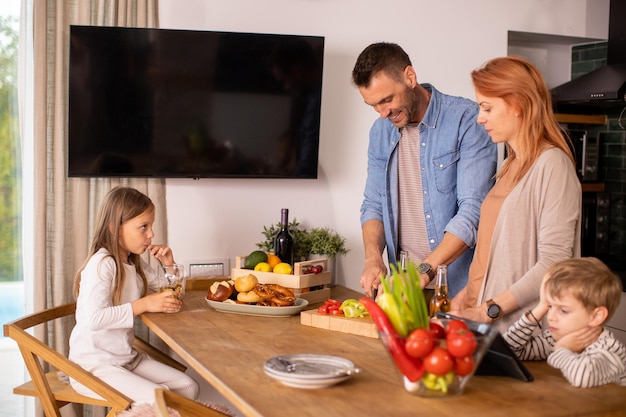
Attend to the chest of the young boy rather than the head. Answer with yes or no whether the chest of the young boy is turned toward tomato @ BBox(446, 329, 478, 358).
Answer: yes

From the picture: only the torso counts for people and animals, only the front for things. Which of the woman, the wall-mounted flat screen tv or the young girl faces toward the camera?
the wall-mounted flat screen tv

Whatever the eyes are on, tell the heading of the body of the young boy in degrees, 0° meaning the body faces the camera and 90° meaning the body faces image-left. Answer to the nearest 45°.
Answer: approximately 45°

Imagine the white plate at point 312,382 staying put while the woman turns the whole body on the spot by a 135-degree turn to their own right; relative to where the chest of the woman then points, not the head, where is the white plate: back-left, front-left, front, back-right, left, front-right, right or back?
back

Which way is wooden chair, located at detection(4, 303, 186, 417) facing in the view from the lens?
facing the viewer and to the right of the viewer

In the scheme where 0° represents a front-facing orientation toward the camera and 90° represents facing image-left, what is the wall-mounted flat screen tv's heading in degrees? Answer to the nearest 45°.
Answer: approximately 0°

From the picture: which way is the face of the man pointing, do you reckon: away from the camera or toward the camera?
toward the camera

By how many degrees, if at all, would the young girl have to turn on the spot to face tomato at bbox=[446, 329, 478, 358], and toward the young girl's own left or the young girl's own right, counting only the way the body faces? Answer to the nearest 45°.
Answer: approximately 45° to the young girl's own right

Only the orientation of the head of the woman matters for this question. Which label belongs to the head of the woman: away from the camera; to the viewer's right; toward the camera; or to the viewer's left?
to the viewer's left

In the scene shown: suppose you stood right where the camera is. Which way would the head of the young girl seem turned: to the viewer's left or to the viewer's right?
to the viewer's right
